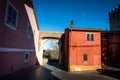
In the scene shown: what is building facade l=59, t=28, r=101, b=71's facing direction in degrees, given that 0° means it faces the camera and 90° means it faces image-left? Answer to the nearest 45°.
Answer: approximately 0°

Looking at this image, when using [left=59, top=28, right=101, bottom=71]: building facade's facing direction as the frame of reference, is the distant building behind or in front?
behind
